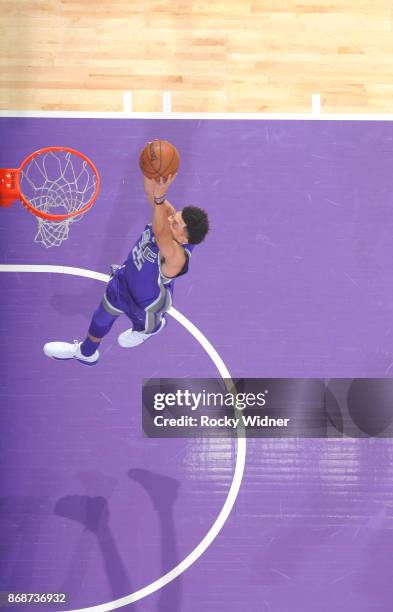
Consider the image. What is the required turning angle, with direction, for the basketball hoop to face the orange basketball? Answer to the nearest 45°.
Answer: approximately 45° to its right

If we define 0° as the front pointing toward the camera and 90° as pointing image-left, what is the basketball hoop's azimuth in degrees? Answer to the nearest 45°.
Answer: approximately 270°

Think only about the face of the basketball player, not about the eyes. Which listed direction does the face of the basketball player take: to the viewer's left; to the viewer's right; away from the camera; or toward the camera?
to the viewer's left
